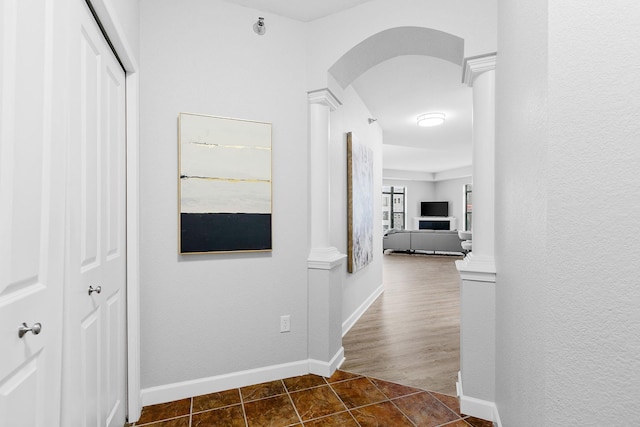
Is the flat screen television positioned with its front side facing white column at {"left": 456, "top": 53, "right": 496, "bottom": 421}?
yes

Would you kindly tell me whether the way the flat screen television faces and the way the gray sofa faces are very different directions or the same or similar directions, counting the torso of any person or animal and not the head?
very different directions

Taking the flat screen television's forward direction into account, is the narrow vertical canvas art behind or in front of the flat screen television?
in front

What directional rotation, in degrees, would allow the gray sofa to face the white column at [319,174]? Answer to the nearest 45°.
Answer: approximately 180°

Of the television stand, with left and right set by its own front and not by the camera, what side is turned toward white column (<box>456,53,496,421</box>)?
front

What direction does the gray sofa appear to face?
away from the camera

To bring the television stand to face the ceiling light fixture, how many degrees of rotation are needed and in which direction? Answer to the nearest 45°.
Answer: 0° — it already faces it

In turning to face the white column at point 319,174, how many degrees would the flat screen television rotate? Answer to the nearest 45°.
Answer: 0° — it already faces it

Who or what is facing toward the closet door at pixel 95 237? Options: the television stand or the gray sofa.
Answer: the television stand

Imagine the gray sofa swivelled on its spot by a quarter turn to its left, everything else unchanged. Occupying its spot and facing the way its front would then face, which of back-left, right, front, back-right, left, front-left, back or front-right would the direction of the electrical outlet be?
left

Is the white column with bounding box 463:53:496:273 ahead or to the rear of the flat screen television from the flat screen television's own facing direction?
ahead

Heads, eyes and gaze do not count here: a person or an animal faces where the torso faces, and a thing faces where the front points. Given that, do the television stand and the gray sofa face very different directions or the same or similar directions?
very different directions

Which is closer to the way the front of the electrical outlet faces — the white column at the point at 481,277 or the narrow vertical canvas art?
the white column

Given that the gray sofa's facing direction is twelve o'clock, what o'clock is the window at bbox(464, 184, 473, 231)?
The window is roughly at 1 o'clock from the gray sofa.
